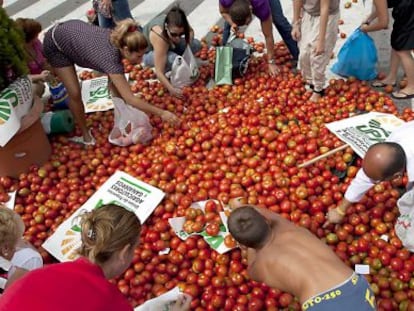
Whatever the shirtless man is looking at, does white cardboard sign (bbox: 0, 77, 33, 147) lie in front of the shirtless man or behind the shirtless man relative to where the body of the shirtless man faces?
in front

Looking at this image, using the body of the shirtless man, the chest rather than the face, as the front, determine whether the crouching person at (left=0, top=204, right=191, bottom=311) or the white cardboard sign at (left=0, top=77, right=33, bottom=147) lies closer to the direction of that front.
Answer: the white cardboard sign

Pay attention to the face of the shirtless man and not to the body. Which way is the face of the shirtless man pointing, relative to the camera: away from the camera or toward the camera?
away from the camera

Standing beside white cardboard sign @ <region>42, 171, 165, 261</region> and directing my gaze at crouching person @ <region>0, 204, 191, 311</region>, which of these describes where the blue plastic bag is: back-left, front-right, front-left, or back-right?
back-left

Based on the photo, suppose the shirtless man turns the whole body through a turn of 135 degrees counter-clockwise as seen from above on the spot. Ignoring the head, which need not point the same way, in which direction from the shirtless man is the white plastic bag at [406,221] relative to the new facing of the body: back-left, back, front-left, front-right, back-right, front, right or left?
back-left

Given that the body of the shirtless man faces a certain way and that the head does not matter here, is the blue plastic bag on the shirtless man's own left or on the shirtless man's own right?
on the shirtless man's own right

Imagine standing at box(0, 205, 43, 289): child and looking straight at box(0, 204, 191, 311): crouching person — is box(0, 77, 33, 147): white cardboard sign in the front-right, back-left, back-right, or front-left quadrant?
back-left

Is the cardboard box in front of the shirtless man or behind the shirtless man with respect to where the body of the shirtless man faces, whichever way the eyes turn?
in front

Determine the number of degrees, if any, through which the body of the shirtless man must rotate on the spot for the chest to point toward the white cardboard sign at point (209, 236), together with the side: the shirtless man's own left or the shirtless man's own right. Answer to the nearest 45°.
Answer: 0° — they already face it
